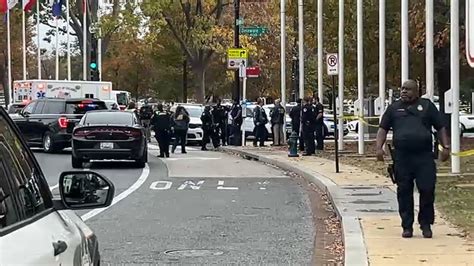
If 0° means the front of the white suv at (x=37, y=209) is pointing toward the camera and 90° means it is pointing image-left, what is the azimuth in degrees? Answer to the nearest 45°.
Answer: approximately 225°

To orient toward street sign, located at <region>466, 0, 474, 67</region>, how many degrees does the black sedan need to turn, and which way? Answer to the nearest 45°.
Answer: approximately 180°

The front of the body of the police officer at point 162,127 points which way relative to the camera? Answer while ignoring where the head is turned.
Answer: away from the camera

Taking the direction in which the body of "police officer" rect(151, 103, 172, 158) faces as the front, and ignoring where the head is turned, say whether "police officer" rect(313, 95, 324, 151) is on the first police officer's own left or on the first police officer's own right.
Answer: on the first police officer's own right

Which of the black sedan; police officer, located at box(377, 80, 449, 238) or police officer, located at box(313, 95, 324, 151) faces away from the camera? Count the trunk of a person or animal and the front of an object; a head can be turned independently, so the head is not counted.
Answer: the black sedan

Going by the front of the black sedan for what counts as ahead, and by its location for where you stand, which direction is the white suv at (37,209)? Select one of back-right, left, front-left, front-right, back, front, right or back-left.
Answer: back

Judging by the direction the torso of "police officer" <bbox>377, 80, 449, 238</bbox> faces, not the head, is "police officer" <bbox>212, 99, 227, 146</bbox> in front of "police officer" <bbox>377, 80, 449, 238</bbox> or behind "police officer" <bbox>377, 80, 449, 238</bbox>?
behind

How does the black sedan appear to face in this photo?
away from the camera
